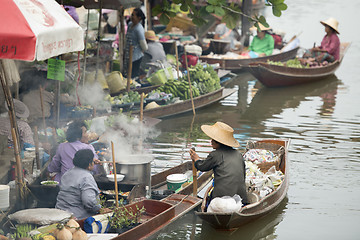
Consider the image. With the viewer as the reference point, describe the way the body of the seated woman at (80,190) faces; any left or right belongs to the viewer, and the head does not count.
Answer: facing away from the viewer and to the right of the viewer

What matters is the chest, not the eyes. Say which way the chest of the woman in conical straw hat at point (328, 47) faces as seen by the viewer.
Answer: to the viewer's left

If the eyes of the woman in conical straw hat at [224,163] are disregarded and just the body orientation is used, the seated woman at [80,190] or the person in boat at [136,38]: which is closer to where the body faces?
the person in boat

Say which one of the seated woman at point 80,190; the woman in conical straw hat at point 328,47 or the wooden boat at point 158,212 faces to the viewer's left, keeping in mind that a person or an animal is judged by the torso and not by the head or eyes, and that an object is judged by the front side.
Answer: the woman in conical straw hat

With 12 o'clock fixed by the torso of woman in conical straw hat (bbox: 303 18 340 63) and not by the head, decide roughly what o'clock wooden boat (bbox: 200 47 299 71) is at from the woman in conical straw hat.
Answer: The wooden boat is roughly at 12 o'clock from the woman in conical straw hat.

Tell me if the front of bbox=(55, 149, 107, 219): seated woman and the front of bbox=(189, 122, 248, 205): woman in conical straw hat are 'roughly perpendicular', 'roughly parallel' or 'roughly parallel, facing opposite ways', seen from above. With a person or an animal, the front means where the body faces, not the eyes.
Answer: roughly perpendicular
